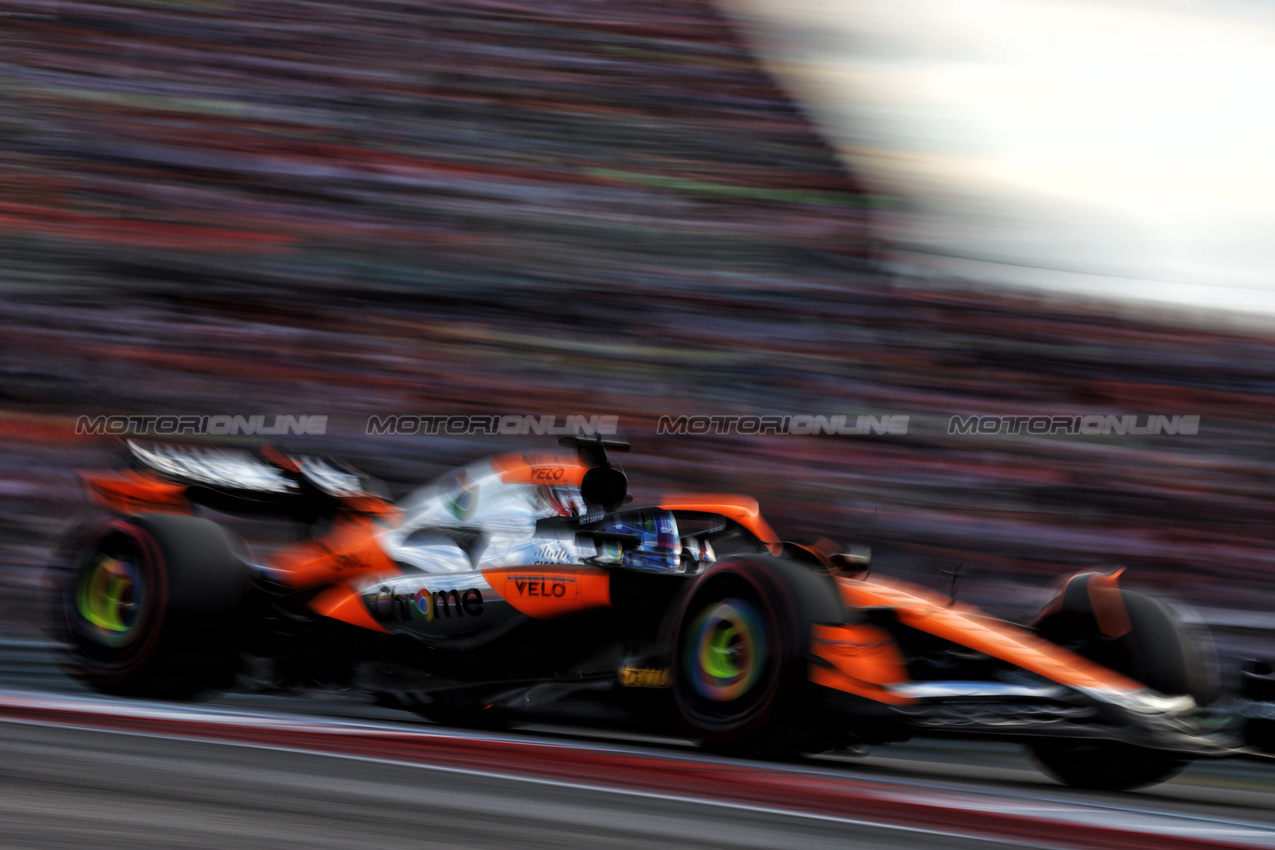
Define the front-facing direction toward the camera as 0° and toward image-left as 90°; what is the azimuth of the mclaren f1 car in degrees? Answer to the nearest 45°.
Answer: approximately 315°
